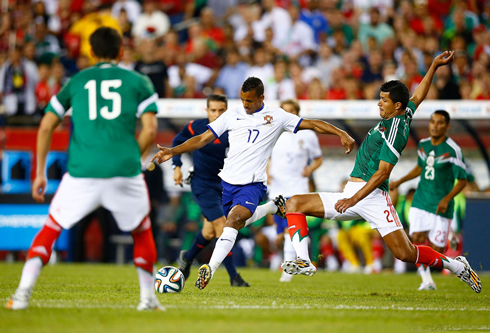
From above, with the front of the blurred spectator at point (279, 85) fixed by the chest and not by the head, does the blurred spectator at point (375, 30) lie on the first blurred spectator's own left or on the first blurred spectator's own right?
on the first blurred spectator's own left

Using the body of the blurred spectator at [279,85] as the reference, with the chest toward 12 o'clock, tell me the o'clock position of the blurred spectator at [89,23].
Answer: the blurred spectator at [89,23] is roughly at 4 o'clock from the blurred spectator at [279,85].

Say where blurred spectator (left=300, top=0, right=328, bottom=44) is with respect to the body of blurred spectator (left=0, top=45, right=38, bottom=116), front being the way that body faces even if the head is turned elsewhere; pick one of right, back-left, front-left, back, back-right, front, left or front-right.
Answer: left

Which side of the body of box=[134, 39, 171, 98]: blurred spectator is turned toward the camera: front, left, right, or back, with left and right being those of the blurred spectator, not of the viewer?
front

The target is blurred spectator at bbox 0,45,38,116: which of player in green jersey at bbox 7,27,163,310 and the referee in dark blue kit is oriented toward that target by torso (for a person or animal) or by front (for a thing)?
the player in green jersey

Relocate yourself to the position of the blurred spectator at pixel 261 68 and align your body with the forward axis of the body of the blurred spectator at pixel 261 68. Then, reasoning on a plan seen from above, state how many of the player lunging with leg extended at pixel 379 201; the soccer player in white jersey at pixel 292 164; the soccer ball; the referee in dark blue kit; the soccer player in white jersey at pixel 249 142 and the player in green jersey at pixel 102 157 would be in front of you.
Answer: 6

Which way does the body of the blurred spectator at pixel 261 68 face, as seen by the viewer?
toward the camera

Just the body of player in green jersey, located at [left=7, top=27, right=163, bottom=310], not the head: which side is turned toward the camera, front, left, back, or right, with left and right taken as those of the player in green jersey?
back

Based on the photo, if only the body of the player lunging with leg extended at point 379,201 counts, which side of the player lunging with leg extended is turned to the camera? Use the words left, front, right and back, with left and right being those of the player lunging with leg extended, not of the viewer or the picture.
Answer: left

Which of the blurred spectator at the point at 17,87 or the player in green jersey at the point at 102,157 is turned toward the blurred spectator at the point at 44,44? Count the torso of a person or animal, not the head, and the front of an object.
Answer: the player in green jersey

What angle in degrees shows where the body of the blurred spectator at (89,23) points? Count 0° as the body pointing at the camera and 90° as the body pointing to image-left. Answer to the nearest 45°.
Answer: approximately 0°

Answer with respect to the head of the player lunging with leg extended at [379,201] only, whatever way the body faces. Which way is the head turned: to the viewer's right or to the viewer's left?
to the viewer's left

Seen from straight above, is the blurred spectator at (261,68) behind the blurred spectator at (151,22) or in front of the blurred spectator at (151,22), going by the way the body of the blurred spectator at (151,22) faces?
in front

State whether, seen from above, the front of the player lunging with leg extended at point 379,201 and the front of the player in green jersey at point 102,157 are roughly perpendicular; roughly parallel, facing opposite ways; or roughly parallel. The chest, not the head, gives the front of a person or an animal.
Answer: roughly perpendicular

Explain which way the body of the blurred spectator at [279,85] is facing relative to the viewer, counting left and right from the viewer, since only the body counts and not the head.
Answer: facing the viewer

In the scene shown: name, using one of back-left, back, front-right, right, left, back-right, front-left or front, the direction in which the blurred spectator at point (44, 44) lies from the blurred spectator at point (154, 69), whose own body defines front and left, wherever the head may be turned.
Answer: back-right
